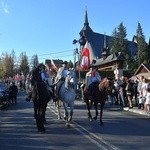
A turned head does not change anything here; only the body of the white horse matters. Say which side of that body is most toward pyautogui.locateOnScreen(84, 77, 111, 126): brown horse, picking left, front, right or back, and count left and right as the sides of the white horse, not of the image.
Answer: left

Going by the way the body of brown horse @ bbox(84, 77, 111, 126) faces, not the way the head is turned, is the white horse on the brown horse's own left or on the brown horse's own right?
on the brown horse's own right

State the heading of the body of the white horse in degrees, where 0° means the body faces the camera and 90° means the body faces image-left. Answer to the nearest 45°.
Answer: approximately 315°

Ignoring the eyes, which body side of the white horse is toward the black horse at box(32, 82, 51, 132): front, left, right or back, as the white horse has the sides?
right

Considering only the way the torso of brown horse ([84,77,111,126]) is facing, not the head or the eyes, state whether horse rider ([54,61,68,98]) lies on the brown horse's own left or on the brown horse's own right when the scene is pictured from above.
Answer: on the brown horse's own right

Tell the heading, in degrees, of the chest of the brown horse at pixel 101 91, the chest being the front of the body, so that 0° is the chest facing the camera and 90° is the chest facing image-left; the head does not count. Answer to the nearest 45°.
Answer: approximately 315°

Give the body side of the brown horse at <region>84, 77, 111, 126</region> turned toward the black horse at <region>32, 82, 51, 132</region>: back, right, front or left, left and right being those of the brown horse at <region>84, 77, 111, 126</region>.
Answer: right
